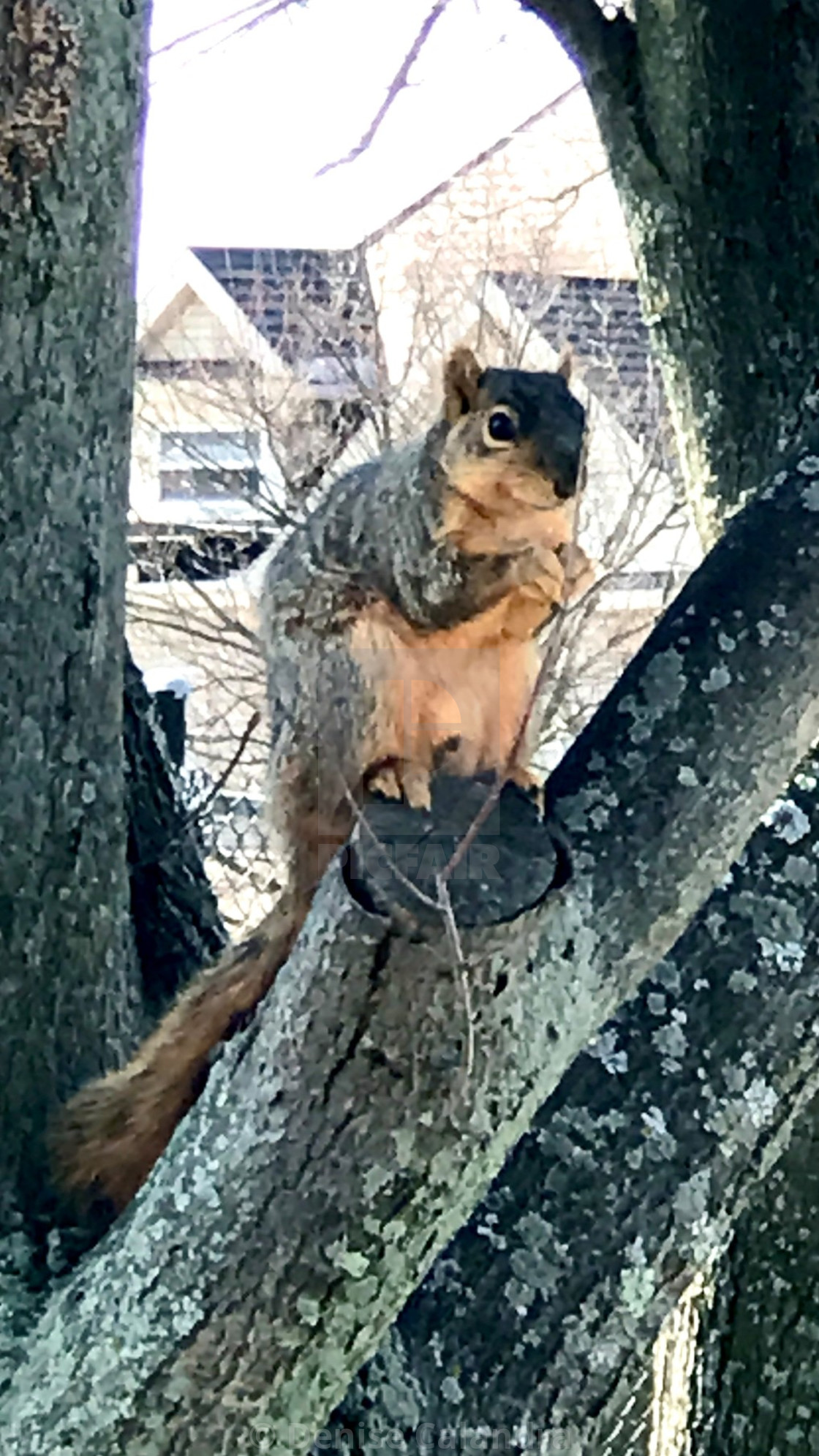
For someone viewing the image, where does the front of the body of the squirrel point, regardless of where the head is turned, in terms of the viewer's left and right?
facing the viewer and to the right of the viewer

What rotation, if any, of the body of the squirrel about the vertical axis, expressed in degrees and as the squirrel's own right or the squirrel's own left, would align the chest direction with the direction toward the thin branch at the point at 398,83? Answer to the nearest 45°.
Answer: approximately 135° to the squirrel's own left

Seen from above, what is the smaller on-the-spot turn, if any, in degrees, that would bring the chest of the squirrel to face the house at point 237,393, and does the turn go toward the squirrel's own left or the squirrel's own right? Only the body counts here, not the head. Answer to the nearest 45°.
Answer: approximately 135° to the squirrel's own left

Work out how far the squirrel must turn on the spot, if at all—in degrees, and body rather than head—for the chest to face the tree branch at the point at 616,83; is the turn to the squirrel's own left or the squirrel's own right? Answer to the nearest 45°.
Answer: approximately 135° to the squirrel's own left

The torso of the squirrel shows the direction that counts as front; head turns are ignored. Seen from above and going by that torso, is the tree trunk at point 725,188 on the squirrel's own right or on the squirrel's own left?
on the squirrel's own left
